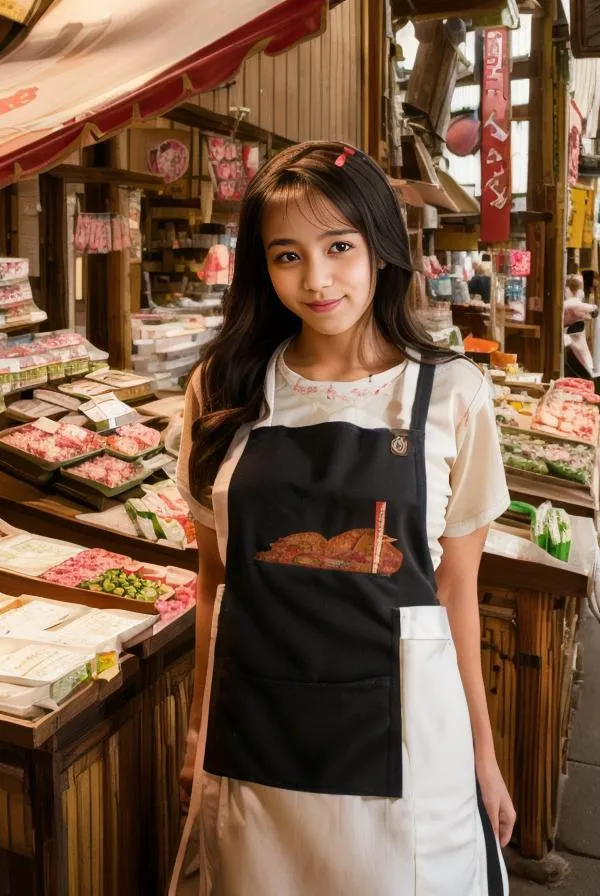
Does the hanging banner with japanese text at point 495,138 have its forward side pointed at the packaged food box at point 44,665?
yes

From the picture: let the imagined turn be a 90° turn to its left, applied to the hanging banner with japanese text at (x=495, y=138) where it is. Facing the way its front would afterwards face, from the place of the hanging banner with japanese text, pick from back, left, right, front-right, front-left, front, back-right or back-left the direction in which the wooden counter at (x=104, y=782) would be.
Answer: right

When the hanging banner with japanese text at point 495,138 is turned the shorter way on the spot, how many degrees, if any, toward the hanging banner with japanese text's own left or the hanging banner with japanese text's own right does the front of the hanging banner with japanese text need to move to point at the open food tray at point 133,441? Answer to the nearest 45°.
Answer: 0° — it already faces it

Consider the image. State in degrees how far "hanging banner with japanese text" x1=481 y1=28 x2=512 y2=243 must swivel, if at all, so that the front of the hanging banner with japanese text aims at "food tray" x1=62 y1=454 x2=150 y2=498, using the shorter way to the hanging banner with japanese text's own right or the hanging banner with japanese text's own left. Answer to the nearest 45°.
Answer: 0° — it already faces it

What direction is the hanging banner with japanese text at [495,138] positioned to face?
toward the camera

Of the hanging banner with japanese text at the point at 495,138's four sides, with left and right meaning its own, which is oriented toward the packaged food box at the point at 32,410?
front

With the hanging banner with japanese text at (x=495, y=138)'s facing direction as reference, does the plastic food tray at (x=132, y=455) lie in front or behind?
in front

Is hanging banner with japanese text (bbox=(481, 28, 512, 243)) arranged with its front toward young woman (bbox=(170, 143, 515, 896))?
yes

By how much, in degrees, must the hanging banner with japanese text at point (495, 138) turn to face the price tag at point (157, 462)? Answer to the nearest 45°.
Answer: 0° — it already faces it

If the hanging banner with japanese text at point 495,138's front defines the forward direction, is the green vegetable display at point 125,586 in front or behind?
in front

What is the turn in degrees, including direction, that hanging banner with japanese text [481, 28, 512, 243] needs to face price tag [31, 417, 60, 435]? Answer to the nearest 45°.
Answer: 0° — it already faces it
